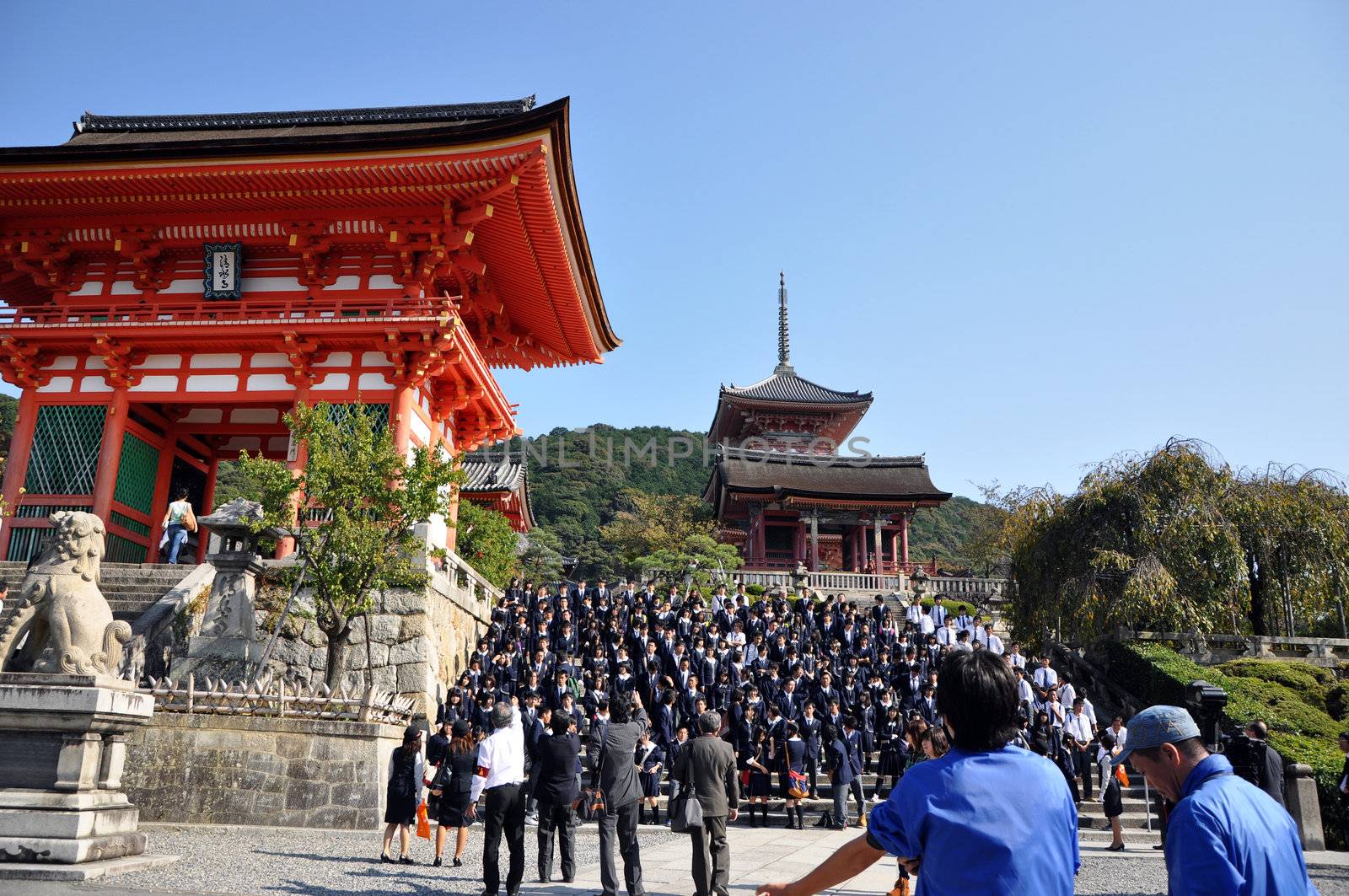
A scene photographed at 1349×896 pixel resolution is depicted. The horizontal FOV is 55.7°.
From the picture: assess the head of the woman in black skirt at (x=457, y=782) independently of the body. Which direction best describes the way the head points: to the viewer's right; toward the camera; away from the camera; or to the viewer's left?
away from the camera

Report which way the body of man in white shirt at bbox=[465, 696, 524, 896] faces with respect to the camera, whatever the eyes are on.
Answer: away from the camera

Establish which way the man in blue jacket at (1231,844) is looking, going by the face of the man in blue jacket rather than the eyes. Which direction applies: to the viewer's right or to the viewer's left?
to the viewer's left

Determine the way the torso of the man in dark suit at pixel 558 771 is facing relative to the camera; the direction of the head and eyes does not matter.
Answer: away from the camera

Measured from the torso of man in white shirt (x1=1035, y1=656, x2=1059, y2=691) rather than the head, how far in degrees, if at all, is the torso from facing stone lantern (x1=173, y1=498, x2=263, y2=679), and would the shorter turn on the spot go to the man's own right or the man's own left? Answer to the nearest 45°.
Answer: approximately 45° to the man's own right

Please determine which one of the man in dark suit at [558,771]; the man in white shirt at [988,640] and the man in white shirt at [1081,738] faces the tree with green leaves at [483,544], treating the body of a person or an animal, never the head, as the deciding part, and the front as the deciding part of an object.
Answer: the man in dark suit

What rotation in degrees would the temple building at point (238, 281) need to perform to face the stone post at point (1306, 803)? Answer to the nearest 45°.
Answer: approximately 45° to its left

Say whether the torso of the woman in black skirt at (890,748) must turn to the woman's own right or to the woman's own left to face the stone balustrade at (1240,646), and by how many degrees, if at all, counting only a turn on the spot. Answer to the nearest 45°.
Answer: approximately 135° to the woman's own left

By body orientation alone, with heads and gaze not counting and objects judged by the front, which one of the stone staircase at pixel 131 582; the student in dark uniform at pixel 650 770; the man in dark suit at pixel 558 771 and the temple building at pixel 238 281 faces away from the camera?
the man in dark suit

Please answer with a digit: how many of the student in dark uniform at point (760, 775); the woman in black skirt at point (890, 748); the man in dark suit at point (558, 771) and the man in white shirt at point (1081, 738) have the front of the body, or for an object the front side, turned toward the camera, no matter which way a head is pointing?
3

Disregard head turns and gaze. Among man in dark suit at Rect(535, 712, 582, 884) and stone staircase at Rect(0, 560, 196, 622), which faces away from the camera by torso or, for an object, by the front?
the man in dark suit

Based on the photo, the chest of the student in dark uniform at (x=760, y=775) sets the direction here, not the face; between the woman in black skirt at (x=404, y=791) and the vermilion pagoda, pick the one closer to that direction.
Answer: the woman in black skirt
